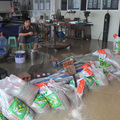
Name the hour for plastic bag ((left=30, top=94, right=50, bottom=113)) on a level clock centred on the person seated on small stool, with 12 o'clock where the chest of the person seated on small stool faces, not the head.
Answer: The plastic bag is roughly at 12 o'clock from the person seated on small stool.

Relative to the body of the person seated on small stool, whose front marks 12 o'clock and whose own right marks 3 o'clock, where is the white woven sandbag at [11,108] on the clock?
The white woven sandbag is roughly at 12 o'clock from the person seated on small stool.

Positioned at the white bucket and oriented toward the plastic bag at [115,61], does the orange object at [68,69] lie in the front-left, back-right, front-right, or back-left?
front-right

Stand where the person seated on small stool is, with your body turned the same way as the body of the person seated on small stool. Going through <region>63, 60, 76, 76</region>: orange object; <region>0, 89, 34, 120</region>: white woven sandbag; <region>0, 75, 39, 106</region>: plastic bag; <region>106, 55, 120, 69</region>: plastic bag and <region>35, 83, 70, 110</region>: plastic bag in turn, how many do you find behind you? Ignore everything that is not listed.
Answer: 0

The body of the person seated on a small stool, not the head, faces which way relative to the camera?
toward the camera

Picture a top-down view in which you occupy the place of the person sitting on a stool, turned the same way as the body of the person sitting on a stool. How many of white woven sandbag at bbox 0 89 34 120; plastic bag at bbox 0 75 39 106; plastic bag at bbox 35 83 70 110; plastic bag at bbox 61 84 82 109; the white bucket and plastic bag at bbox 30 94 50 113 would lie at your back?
0

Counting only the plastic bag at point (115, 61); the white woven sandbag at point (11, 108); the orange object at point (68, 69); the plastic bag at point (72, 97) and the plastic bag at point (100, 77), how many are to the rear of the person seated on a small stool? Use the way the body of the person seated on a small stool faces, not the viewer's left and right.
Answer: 0

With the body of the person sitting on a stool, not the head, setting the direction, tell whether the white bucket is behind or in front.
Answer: in front

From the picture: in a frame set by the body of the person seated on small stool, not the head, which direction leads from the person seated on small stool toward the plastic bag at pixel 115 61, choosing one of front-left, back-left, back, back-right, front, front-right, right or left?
front-left

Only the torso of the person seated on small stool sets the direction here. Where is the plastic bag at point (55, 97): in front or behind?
in front

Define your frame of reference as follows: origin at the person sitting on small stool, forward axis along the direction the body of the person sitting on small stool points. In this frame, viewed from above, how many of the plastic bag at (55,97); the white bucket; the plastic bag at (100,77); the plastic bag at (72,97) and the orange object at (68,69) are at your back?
0

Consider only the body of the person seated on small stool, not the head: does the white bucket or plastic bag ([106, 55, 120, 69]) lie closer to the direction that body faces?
the white bucket

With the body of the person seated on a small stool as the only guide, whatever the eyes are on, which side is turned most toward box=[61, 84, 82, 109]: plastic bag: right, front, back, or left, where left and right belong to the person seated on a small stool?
front
